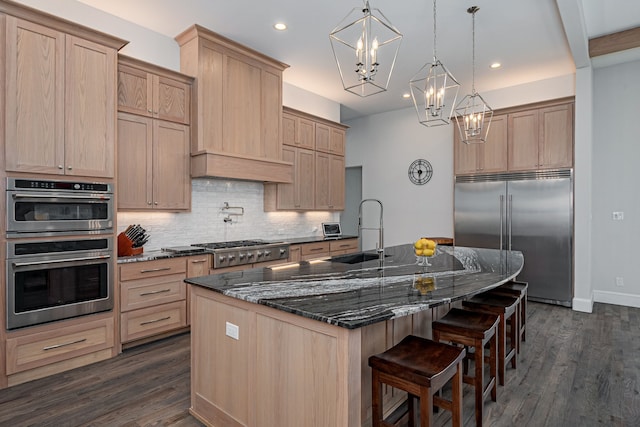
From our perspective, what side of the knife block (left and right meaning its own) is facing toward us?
right

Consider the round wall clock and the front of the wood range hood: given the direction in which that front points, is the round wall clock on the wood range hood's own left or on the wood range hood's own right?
on the wood range hood's own left

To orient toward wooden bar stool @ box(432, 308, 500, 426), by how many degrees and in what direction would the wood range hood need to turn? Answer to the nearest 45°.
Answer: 0° — it already faces it

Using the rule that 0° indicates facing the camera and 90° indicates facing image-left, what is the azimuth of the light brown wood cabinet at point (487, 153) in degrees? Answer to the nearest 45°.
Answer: approximately 0°

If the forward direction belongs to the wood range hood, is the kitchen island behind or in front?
in front

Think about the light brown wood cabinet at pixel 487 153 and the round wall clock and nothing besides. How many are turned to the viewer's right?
0

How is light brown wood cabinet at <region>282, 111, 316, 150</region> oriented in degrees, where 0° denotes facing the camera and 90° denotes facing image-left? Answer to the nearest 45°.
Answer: approximately 315°

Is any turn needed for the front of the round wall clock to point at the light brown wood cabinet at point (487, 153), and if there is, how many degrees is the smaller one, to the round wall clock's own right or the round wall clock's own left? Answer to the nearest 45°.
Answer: approximately 45° to the round wall clock's own left

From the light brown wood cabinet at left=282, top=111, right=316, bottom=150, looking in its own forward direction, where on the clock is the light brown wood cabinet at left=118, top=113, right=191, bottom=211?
the light brown wood cabinet at left=118, top=113, right=191, bottom=211 is roughly at 3 o'clock from the light brown wood cabinet at left=282, top=111, right=316, bottom=150.

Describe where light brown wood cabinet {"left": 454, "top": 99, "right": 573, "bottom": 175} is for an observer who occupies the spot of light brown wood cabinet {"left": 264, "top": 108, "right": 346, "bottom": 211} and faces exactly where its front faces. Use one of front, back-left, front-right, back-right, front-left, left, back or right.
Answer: front-left

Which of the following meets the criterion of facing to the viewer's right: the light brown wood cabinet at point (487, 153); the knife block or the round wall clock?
the knife block

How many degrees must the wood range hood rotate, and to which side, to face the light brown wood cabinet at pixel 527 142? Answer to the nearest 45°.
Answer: approximately 45° to its left

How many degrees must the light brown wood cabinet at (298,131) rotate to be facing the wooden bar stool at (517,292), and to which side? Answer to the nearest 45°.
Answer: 0° — it already faces it
